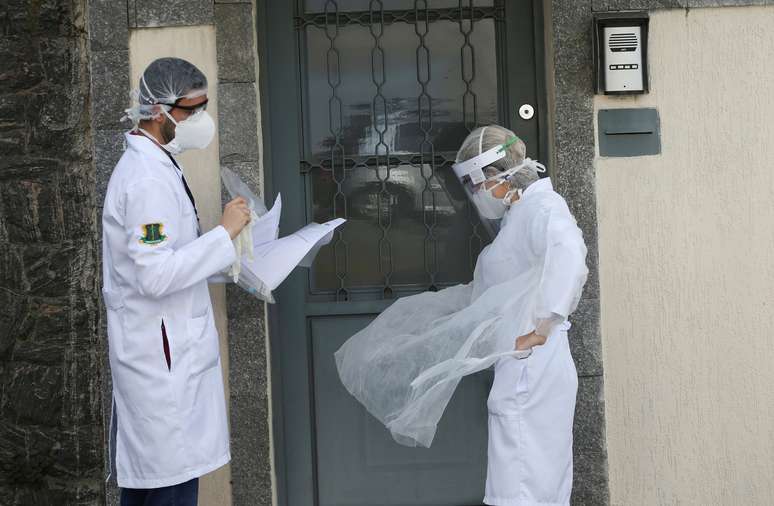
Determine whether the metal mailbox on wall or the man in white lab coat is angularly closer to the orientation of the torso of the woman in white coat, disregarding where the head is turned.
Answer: the man in white lab coat

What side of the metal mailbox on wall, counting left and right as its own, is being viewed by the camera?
front

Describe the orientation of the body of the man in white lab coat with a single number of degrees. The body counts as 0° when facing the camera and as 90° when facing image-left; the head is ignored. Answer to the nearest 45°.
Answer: approximately 270°

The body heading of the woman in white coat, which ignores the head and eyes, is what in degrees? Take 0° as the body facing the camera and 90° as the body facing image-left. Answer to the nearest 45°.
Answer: approximately 90°

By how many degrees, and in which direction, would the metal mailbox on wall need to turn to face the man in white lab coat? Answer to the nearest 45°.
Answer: approximately 45° to its right

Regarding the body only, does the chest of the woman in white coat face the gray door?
no

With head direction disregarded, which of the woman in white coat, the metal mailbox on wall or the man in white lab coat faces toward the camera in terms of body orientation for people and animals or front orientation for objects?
the metal mailbox on wall

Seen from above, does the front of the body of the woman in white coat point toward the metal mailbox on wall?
no

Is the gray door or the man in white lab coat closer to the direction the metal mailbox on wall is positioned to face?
the man in white lab coat

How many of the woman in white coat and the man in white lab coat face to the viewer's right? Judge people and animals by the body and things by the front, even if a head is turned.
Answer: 1

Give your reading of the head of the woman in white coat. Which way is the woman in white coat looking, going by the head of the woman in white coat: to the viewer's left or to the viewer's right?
to the viewer's left

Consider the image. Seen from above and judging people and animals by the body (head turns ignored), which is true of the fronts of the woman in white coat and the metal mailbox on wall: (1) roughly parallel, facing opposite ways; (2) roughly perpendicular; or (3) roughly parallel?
roughly perpendicular

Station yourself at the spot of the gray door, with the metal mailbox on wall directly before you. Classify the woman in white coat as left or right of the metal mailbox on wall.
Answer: right

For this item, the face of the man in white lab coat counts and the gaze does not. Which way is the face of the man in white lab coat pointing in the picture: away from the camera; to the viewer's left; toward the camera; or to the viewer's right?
to the viewer's right

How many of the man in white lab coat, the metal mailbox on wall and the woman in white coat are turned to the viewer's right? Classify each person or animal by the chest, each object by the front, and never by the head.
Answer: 1

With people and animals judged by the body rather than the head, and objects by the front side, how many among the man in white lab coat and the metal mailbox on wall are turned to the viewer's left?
0

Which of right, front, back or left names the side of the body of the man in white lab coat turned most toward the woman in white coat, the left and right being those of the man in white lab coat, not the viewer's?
front
